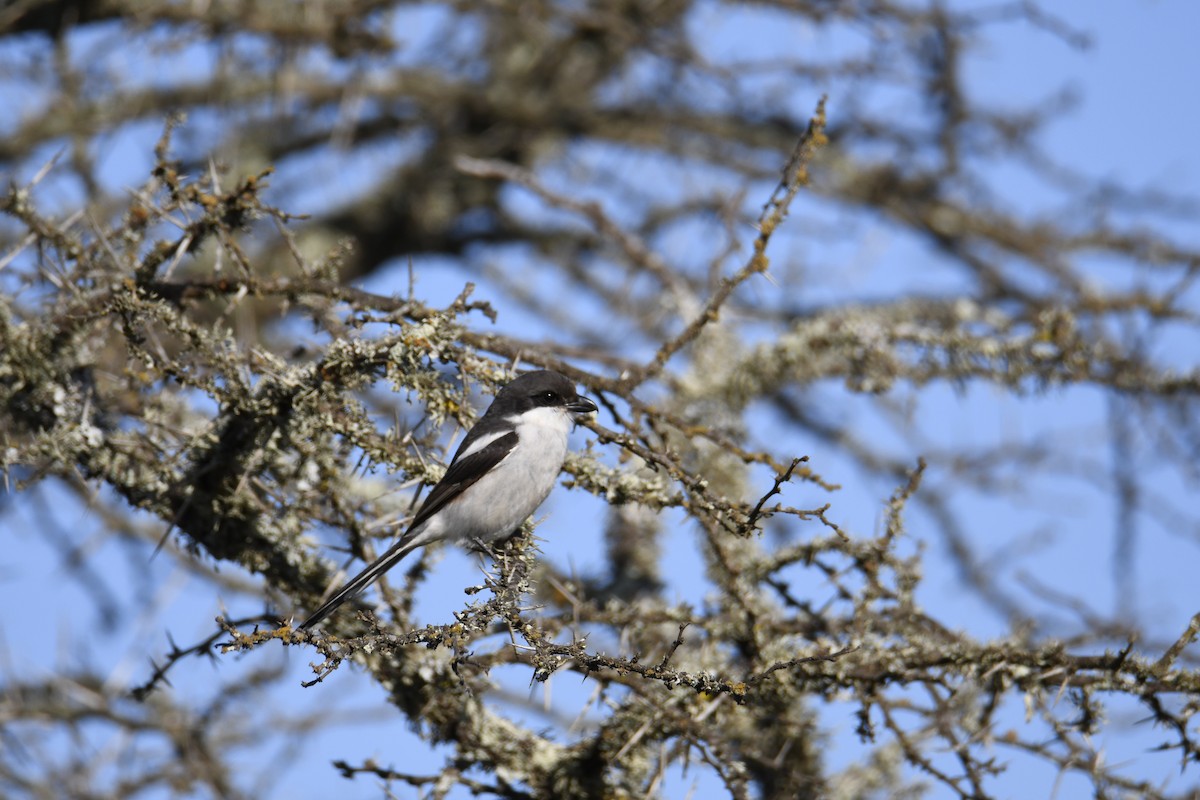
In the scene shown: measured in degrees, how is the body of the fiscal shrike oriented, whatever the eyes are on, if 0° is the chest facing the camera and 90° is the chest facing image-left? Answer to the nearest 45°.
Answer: approximately 270°
